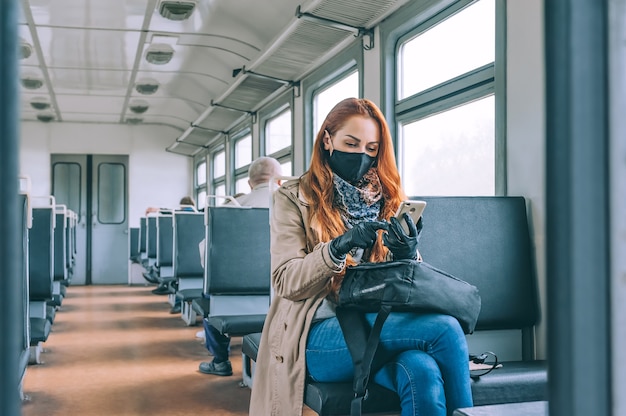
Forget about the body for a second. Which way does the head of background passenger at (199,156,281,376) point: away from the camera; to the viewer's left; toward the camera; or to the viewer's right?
away from the camera

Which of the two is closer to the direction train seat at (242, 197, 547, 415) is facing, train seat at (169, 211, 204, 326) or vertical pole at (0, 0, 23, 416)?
the vertical pole

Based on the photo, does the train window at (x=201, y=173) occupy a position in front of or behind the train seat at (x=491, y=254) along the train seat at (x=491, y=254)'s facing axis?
behind

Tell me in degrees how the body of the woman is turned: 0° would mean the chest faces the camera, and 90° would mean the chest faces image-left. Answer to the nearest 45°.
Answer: approximately 315°

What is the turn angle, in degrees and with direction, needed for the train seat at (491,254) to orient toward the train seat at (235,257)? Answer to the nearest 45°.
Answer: approximately 135° to its right

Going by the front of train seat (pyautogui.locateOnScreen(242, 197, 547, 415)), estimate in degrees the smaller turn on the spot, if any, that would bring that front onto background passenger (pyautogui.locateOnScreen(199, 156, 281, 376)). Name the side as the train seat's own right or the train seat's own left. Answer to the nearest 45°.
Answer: approximately 135° to the train seat's own right

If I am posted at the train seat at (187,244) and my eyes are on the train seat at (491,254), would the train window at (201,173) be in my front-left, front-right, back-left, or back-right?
back-left

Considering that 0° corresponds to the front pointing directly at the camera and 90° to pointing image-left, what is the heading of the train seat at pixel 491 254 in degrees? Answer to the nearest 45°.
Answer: approximately 0°
